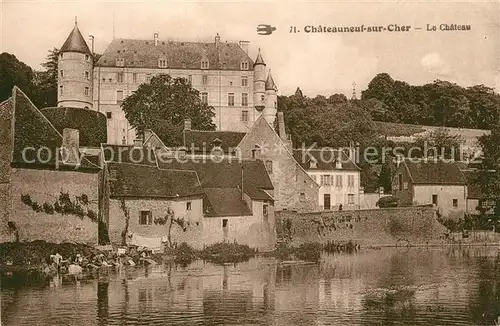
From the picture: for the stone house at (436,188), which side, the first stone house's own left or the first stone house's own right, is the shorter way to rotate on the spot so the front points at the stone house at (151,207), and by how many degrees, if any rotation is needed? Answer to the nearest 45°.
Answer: approximately 45° to the first stone house's own right

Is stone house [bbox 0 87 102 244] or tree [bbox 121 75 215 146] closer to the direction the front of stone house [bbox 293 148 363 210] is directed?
the stone house

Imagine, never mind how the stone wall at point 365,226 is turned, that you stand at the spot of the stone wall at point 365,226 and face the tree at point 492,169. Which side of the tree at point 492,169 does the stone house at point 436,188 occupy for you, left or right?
left

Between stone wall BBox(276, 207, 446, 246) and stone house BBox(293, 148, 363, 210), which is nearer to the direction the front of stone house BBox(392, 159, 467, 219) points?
the stone wall

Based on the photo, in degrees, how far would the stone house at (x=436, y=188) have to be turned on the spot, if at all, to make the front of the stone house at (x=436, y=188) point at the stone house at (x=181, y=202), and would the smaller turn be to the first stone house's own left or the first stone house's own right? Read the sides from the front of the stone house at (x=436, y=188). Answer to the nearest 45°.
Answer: approximately 45° to the first stone house's own right

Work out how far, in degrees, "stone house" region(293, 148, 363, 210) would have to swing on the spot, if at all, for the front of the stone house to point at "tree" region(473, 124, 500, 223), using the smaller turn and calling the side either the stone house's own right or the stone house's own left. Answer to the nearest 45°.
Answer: approximately 45° to the stone house's own left

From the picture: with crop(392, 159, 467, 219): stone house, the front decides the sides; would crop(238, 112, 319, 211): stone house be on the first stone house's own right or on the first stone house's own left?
on the first stone house's own right

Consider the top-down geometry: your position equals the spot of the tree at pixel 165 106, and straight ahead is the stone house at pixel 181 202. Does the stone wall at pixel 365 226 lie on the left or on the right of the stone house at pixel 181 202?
left

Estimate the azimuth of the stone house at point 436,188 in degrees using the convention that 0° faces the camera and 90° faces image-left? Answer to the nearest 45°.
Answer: approximately 0°

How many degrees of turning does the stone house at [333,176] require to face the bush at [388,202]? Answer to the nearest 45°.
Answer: approximately 90° to its left

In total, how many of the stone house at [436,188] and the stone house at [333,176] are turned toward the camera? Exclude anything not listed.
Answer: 2
